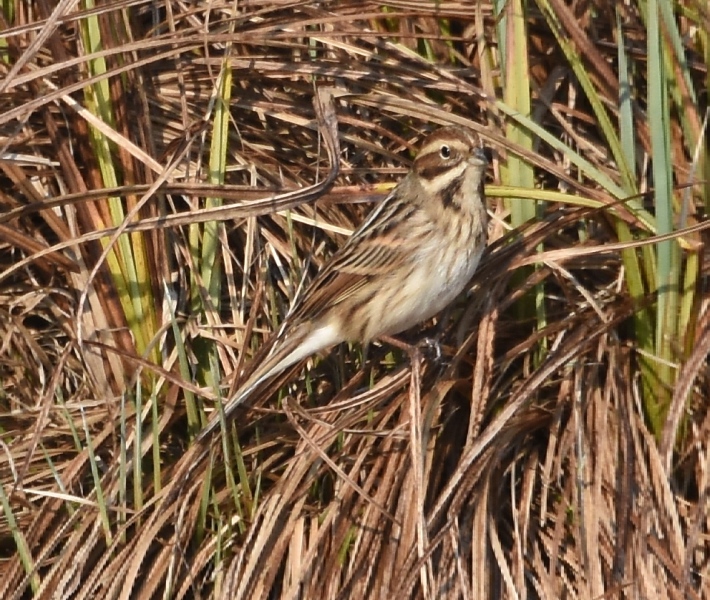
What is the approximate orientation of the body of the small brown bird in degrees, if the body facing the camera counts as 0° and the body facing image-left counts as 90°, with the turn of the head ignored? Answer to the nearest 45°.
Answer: approximately 270°
